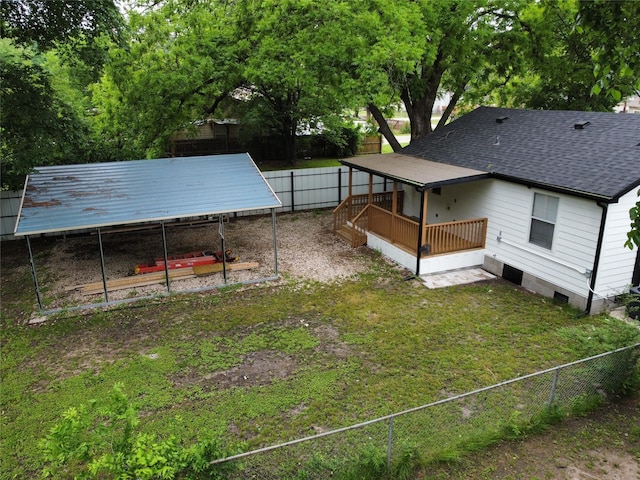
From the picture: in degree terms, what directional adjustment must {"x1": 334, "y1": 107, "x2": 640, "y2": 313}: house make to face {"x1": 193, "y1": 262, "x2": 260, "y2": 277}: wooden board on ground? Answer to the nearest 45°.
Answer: approximately 45° to its right

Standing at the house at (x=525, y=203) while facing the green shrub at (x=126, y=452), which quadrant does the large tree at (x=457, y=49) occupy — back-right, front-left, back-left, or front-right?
back-right

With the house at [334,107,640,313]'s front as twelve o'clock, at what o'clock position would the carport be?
The carport is roughly at 1 o'clock from the house.

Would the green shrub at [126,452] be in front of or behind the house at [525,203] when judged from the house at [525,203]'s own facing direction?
in front

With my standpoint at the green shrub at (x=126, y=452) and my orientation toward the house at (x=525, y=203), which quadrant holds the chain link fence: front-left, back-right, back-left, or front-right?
front-right

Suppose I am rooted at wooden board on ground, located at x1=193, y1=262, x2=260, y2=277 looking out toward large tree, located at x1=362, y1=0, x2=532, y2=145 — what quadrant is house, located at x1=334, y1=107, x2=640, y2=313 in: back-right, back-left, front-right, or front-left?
front-right

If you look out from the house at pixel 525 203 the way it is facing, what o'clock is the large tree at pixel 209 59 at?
The large tree is roughly at 2 o'clock from the house.

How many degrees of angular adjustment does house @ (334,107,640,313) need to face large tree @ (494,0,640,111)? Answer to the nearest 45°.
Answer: approximately 135° to its right
